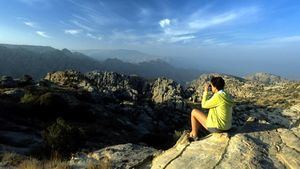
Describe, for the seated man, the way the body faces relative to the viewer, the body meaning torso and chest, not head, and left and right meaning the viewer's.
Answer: facing to the left of the viewer
